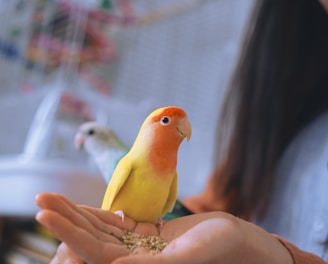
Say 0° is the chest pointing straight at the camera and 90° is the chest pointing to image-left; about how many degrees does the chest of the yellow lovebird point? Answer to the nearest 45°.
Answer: approximately 315°

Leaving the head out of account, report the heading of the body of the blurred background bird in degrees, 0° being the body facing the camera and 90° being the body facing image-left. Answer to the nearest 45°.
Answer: approximately 90°
